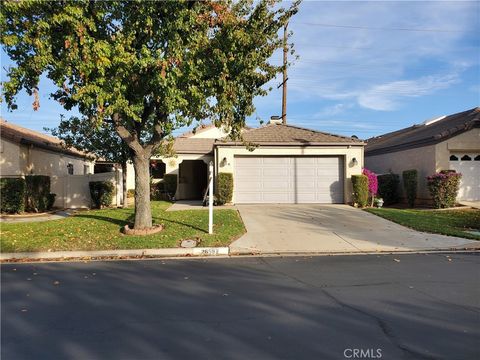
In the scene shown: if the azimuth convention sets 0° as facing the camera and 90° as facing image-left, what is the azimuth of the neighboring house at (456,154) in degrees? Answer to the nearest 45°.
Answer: approximately 315°

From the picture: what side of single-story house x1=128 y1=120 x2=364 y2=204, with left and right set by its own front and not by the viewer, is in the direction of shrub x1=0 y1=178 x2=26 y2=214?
right

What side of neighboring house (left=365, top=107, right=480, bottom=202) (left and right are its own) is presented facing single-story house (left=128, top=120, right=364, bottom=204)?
right

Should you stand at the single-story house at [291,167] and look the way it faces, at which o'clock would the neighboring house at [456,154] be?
The neighboring house is roughly at 9 o'clock from the single-story house.

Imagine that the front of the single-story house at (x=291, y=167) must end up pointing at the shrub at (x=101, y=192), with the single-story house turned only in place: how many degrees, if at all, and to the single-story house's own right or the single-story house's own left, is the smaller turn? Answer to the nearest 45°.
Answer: approximately 90° to the single-story house's own right

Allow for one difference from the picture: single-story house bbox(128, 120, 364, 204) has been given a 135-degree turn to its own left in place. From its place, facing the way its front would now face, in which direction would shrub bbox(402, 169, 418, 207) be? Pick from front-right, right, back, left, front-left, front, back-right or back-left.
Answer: front-right

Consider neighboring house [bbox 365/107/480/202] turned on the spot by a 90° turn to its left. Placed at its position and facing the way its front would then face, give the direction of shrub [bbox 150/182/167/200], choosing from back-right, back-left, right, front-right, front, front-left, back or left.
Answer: back-left

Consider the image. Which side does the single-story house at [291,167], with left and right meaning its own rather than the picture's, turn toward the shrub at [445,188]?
left

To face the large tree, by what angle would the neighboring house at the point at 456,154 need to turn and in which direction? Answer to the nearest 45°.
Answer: approximately 90° to its right

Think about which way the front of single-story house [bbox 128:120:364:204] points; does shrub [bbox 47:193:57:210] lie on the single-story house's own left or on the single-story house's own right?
on the single-story house's own right

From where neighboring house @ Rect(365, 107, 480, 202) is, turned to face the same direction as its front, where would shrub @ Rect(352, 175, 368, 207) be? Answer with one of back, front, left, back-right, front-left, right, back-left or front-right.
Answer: right

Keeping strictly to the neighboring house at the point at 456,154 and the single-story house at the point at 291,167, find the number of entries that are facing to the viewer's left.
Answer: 0
